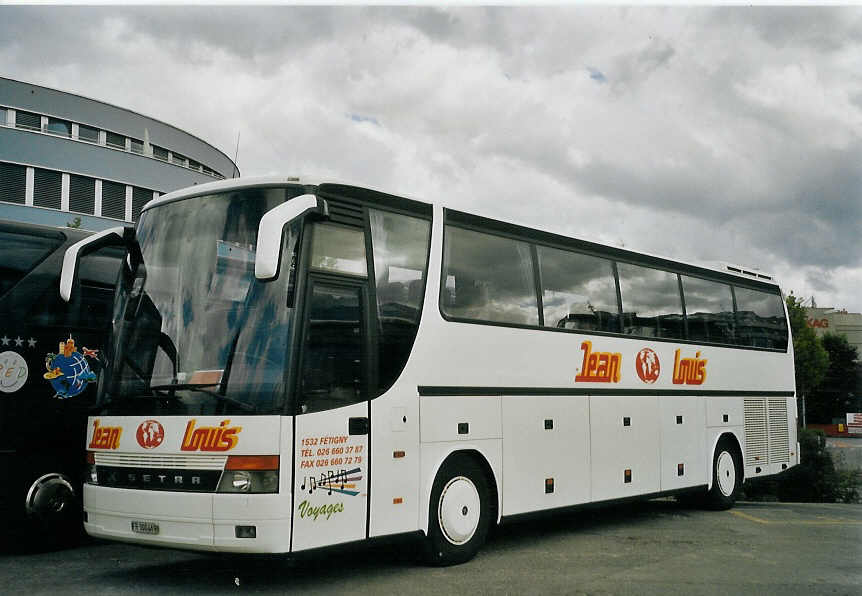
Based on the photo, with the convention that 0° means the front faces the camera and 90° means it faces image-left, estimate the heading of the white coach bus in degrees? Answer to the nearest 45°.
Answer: approximately 45°

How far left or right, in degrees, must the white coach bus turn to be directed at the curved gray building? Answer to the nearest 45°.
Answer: approximately 90° to its right
